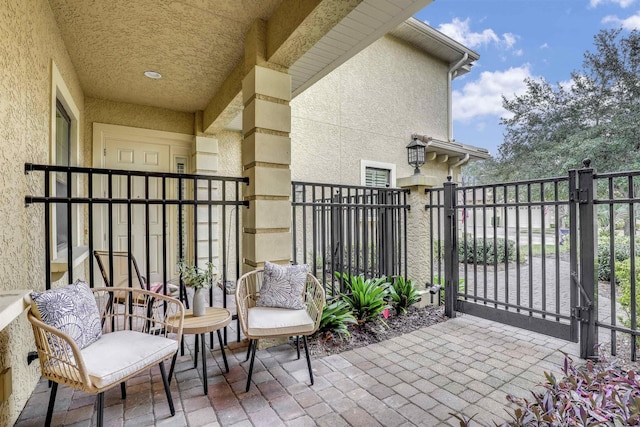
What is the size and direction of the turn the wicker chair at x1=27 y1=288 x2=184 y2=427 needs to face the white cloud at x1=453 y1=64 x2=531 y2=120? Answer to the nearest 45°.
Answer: approximately 90° to its left

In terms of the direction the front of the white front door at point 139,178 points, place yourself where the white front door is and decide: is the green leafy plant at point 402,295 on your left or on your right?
on your left

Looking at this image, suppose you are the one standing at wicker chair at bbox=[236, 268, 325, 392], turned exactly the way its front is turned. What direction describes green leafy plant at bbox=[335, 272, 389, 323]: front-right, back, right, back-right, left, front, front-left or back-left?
back-left

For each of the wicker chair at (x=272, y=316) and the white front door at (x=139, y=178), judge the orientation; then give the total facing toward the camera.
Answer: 2

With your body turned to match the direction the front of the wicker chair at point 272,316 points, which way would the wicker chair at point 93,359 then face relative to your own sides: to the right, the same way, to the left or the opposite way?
to the left

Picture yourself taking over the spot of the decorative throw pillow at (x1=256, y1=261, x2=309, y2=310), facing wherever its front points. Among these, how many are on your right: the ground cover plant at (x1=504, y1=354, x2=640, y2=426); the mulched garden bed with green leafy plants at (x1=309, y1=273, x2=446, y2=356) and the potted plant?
1

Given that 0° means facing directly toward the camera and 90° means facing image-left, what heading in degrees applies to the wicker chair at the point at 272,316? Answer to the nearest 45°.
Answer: approximately 0°

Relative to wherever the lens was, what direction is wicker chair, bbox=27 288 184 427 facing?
facing the viewer and to the right of the viewer

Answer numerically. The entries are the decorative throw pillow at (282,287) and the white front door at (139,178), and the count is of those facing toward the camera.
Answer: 2

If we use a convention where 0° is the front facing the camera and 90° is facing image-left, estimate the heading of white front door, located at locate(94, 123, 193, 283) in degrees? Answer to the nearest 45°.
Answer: approximately 0°
